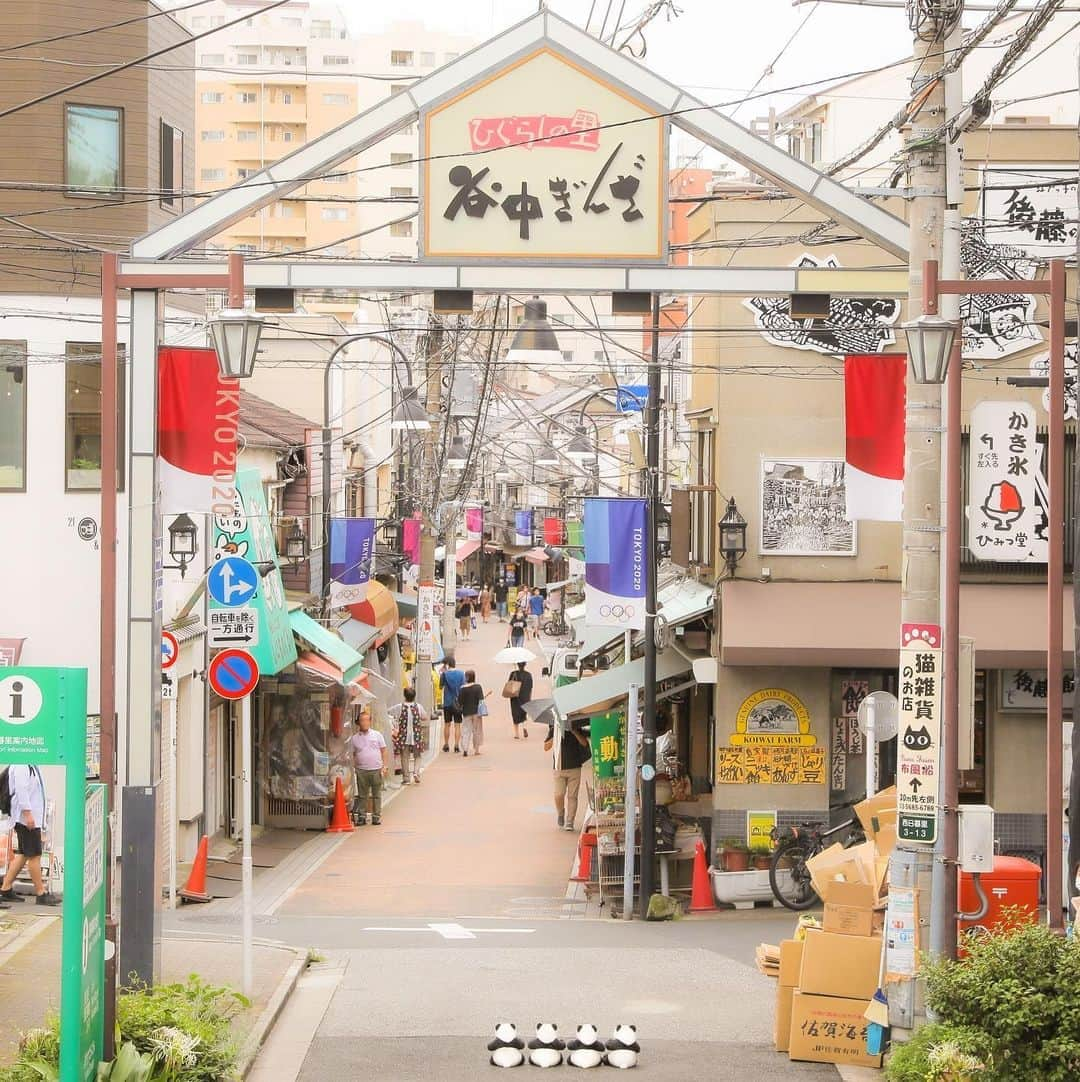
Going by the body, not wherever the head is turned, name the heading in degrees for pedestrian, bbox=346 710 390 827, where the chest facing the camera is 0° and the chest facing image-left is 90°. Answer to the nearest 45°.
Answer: approximately 0°

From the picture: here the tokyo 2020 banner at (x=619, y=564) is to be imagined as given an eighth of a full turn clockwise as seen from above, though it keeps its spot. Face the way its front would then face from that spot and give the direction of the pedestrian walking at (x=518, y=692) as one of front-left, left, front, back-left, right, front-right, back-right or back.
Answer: back-right

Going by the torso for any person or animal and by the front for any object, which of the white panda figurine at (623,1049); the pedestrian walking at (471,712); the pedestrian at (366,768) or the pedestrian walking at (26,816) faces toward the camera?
the pedestrian at (366,768)

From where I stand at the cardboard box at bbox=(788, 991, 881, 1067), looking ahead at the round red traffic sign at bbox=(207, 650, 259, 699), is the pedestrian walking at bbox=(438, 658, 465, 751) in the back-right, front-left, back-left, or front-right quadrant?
front-right

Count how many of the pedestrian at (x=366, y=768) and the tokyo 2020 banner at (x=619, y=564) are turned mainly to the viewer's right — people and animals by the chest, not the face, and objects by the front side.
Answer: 0

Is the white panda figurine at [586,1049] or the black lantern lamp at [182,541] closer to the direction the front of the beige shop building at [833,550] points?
the white panda figurine

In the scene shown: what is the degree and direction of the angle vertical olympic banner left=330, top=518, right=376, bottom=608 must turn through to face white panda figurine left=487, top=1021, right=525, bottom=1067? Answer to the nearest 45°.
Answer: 0° — it already faces it

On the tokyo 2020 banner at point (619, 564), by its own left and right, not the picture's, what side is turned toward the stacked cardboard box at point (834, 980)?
front

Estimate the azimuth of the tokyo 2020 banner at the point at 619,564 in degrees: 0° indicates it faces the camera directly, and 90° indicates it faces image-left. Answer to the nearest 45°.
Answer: approximately 0°

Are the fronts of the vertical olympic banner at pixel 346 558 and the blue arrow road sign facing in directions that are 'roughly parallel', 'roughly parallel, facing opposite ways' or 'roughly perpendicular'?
roughly parallel

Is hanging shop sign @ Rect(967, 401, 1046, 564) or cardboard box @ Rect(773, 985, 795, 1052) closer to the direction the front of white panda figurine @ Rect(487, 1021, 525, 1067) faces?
the hanging shop sign

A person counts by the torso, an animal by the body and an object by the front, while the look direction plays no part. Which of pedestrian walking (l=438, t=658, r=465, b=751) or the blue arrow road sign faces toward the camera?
the blue arrow road sign

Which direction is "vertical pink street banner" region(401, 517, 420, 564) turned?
toward the camera

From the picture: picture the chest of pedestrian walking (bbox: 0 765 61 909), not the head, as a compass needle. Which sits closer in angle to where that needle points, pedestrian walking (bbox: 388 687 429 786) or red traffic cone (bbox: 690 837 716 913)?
the red traffic cone

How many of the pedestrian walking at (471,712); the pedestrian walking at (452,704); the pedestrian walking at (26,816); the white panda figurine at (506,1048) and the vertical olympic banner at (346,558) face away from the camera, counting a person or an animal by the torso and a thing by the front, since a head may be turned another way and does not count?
3

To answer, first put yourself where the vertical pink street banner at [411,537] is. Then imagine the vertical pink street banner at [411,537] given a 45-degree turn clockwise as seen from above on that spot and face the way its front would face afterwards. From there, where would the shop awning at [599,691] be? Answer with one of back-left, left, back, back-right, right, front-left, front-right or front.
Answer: front-left
